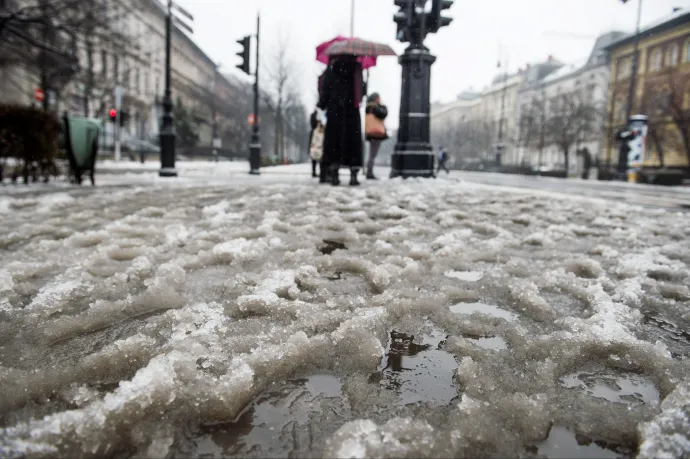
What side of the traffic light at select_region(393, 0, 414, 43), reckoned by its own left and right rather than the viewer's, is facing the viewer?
left

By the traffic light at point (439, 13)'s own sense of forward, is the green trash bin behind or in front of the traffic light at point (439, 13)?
behind

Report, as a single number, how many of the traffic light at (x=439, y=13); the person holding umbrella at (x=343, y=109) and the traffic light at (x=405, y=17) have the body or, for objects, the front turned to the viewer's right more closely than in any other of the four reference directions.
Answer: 1

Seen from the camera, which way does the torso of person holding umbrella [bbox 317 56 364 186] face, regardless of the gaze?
away from the camera

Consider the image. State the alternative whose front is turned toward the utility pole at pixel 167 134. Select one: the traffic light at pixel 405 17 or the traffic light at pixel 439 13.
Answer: the traffic light at pixel 405 17

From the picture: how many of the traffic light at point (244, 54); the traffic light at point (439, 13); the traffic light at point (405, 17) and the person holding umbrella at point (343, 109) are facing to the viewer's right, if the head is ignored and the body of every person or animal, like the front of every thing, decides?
1

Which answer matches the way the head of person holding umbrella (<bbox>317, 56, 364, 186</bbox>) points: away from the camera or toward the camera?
away from the camera
